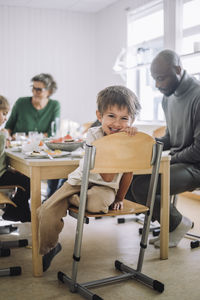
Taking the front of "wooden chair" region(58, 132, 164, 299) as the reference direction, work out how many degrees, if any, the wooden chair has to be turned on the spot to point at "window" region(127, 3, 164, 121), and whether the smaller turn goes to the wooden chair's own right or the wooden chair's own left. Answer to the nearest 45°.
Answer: approximately 45° to the wooden chair's own right

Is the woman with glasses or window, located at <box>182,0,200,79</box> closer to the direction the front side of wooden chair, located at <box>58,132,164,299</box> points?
the woman with glasses

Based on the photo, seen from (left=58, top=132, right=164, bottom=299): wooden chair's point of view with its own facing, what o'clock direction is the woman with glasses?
The woman with glasses is roughly at 1 o'clock from the wooden chair.

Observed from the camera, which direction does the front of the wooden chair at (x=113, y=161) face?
facing away from the viewer and to the left of the viewer

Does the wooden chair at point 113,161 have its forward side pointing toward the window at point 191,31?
no

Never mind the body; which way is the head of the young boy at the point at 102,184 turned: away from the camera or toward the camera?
toward the camera
